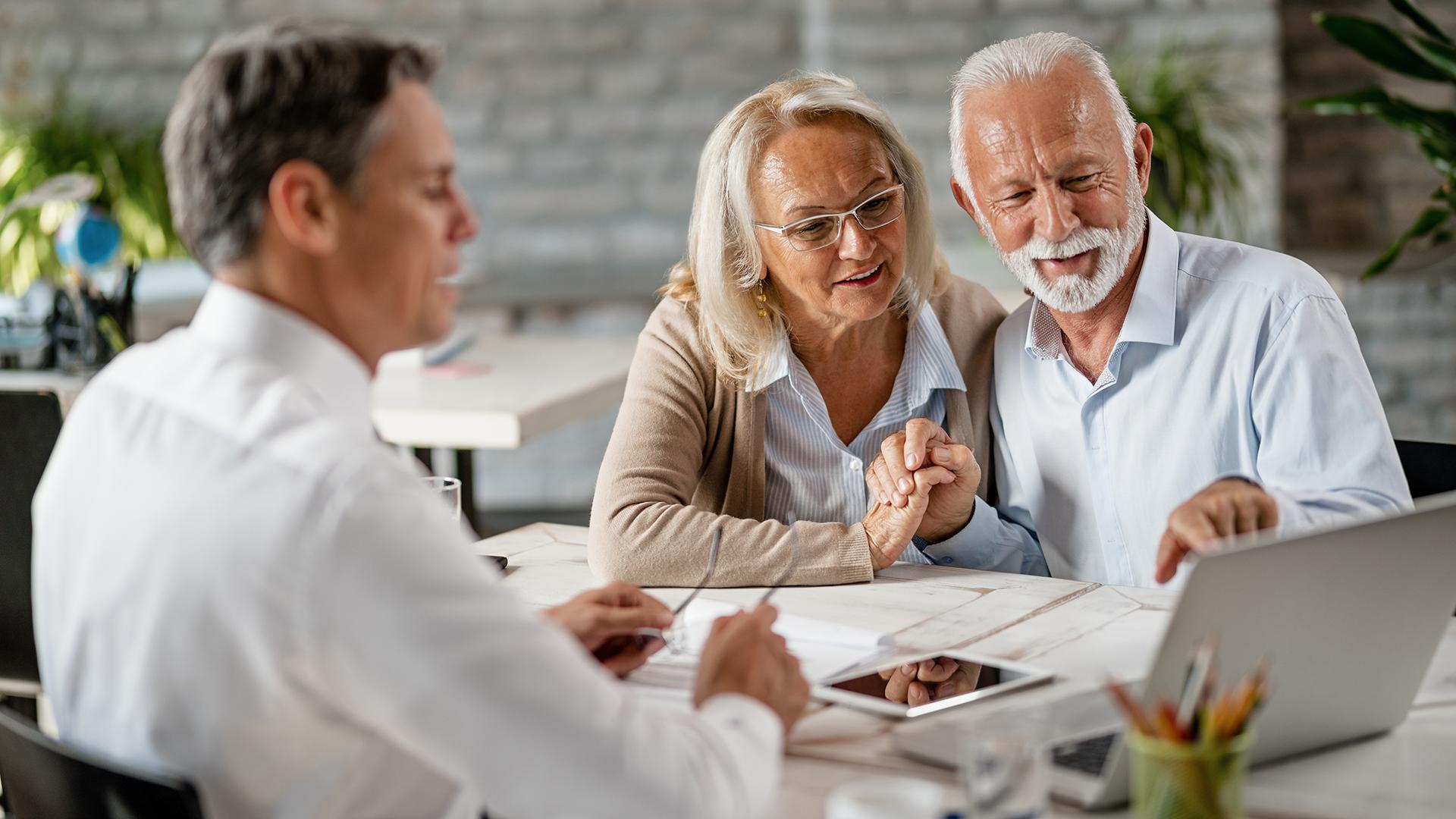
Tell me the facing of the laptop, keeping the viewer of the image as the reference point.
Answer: facing away from the viewer and to the left of the viewer

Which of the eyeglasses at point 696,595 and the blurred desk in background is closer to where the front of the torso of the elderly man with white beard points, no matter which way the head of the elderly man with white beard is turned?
the eyeglasses

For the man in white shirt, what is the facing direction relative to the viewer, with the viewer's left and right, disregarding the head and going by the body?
facing away from the viewer and to the right of the viewer

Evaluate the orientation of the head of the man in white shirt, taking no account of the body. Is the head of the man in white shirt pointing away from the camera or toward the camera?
away from the camera

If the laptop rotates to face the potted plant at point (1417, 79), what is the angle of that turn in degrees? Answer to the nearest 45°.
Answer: approximately 45° to its right

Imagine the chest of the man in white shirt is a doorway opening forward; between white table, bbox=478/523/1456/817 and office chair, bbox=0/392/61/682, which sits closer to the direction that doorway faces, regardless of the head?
the white table

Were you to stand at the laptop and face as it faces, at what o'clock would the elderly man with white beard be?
The elderly man with white beard is roughly at 1 o'clock from the laptop.

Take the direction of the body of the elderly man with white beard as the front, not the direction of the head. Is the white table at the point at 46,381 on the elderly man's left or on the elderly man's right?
on the elderly man's right
